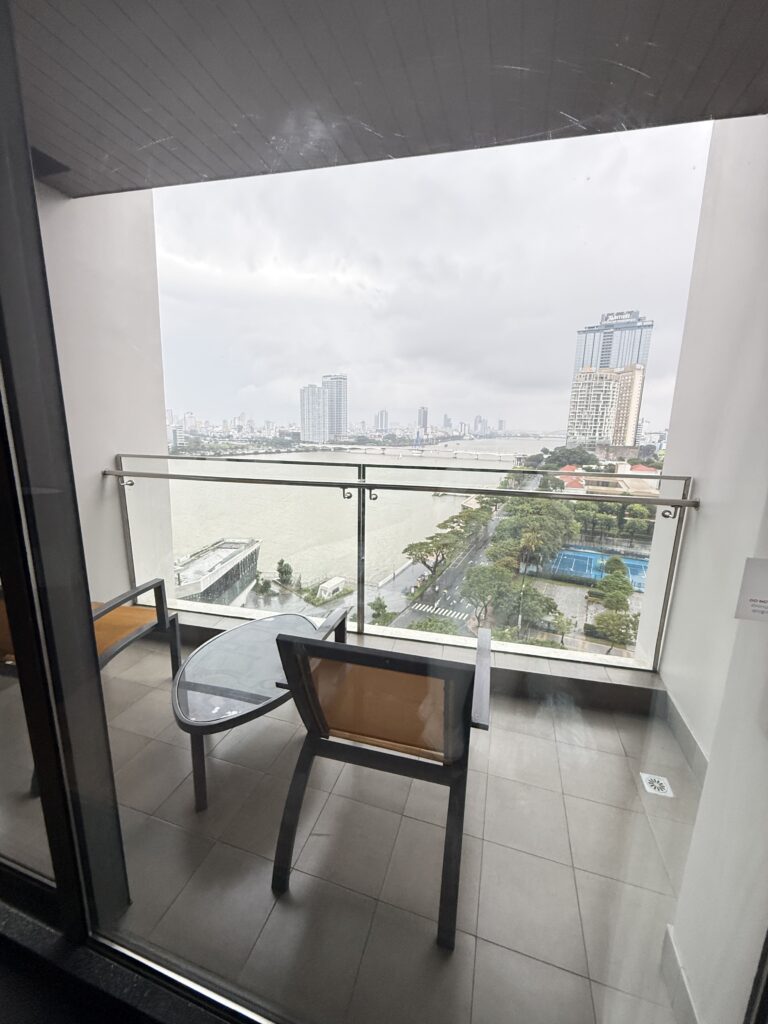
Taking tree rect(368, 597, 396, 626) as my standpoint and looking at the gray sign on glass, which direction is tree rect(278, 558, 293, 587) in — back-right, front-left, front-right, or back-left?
back-right

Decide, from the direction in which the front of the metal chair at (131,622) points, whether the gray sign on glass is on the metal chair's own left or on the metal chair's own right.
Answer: on the metal chair's own right

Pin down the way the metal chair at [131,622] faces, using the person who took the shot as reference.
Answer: facing away from the viewer and to the right of the viewer
